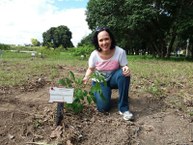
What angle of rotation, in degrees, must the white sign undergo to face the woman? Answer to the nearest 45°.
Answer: approximately 135° to its left

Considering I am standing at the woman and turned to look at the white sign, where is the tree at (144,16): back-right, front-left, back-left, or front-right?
back-right

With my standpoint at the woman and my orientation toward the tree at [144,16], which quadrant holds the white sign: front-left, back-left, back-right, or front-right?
back-left

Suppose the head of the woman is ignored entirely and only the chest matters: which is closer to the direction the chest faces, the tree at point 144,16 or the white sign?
the white sign

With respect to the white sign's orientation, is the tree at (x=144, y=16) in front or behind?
behind

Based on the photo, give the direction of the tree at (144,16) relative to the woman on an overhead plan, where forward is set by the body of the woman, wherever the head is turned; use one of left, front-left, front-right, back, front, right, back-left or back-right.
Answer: back

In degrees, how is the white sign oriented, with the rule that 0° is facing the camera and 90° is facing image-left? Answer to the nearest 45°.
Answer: approximately 0°

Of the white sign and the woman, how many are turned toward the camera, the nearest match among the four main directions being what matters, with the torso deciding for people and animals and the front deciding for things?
2

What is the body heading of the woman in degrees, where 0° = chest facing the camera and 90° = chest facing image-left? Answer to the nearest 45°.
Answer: approximately 0°
